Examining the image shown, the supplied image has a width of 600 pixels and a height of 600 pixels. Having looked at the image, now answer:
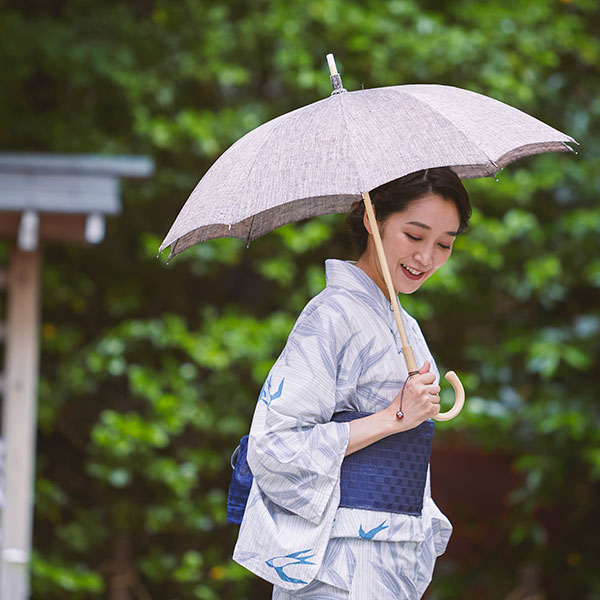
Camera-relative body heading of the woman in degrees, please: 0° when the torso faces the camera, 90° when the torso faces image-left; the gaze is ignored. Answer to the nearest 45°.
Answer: approximately 315°

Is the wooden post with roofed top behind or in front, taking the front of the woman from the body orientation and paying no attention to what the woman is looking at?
behind

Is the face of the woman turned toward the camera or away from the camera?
toward the camera
